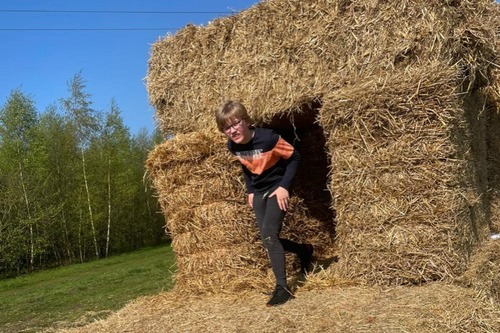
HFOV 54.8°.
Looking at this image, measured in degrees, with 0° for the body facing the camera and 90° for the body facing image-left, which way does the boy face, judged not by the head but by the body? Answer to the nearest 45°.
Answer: approximately 45°

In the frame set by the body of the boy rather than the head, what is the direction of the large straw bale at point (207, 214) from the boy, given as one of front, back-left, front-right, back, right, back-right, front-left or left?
right

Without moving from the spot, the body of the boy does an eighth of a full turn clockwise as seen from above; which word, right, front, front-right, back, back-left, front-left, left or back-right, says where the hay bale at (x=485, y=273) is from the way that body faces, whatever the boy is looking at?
back

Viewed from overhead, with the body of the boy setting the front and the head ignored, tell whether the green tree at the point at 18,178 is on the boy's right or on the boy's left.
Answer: on the boy's right

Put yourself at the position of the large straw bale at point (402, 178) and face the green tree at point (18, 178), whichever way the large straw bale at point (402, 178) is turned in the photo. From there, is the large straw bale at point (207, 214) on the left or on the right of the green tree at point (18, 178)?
left

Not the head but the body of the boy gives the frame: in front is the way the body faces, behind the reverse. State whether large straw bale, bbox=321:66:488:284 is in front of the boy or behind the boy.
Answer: behind
